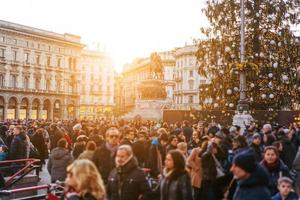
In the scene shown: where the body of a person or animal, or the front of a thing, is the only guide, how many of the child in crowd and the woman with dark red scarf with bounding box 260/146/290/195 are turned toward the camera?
2

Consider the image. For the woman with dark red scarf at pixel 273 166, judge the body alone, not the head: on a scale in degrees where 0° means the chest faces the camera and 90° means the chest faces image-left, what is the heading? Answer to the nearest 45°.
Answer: approximately 0°

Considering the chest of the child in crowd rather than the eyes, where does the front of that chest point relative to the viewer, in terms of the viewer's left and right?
facing the viewer
